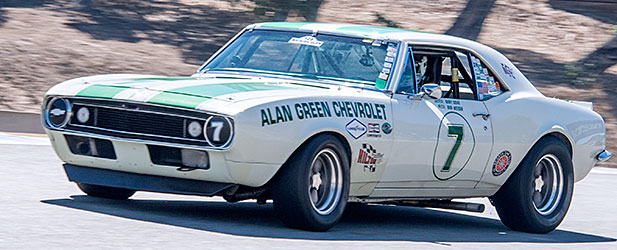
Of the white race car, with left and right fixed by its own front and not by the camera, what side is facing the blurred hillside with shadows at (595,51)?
back

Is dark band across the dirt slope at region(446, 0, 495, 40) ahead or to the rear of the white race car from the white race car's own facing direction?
to the rear

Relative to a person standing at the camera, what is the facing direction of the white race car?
facing the viewer and to the left of the viewer

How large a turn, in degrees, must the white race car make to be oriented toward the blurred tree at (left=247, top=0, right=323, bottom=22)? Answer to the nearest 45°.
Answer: approximately 135° to its right
